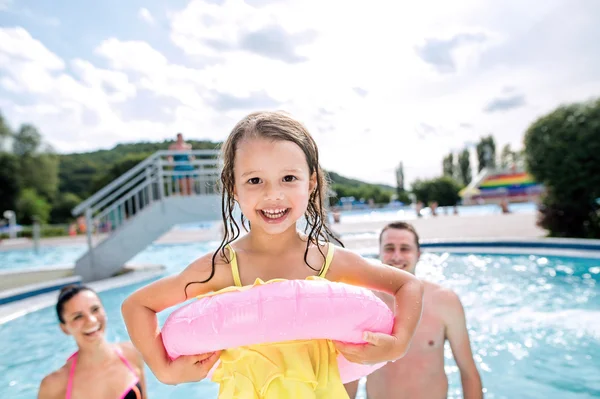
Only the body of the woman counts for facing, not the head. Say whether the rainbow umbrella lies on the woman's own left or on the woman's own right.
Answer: on the woman's own left

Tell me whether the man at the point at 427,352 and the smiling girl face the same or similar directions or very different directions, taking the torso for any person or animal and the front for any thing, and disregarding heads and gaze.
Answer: same or similar directions

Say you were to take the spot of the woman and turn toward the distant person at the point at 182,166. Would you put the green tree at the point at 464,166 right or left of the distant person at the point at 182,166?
right

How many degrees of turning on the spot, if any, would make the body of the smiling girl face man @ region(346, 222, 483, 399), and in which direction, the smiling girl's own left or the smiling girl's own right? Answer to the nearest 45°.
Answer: approximately 135° to the smiling girl's own left

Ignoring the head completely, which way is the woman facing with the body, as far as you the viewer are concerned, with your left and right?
facing the viewer and to the right of the viewer

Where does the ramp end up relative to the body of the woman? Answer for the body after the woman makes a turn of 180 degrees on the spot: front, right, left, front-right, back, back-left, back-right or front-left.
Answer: front-right

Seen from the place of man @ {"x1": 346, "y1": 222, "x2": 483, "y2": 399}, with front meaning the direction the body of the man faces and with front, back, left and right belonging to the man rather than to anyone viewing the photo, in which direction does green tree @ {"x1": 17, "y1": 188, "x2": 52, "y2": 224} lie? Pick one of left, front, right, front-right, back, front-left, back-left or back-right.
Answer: back-right

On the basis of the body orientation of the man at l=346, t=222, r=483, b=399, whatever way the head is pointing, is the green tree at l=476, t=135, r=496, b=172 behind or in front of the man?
behind

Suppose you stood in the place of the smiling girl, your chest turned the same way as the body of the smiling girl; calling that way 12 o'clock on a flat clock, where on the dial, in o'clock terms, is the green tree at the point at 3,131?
The green tree is roughly at 5 o'clock from the smiling girl.

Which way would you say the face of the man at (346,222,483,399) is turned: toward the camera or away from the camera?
toward the camera

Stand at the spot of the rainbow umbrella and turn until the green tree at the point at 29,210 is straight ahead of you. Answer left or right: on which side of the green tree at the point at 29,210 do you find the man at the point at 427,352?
left

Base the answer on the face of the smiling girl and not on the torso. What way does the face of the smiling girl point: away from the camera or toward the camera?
toward the camera

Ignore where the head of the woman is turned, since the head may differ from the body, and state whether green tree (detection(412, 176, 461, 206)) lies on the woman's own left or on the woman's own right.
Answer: on the woman's own left

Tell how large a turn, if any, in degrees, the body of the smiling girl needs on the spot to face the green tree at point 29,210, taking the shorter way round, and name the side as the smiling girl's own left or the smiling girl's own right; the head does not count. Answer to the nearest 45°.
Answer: approximately 135° to the smiling girl's own right

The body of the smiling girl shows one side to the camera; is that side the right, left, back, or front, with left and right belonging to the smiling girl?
front

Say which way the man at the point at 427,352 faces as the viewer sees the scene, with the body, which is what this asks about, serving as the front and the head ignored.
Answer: toward the camera

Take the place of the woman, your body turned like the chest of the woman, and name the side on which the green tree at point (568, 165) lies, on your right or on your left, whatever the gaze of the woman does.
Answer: on your left
